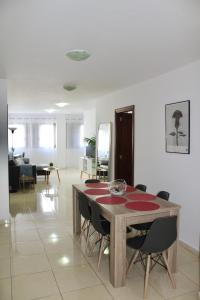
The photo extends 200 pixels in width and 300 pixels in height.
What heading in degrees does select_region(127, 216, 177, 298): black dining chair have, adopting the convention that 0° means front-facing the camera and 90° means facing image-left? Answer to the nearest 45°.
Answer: approximately 135°

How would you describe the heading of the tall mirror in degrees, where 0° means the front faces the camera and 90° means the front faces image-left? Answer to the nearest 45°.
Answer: approximately 45°

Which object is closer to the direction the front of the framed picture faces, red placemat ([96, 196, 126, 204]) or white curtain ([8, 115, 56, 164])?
the red placemat

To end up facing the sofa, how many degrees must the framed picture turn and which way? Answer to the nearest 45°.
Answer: approximately 90° to its right

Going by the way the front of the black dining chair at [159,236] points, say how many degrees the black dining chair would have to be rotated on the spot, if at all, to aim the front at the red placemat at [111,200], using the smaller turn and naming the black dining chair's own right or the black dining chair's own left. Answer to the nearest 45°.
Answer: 0° — it already faces it
